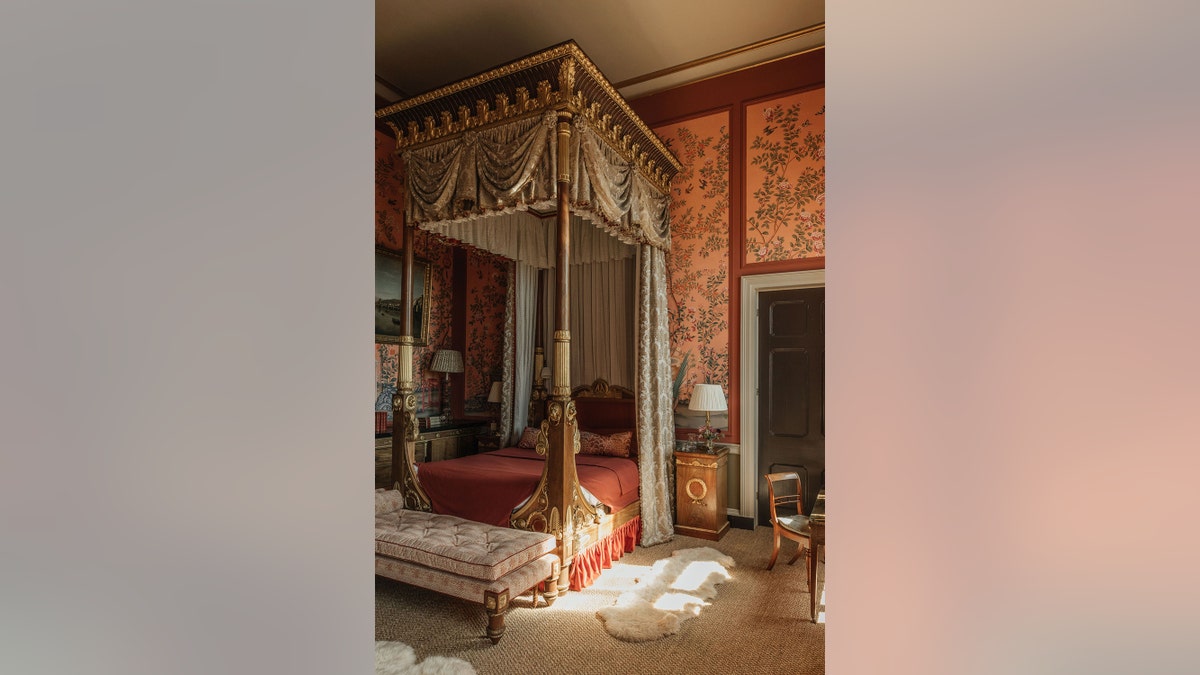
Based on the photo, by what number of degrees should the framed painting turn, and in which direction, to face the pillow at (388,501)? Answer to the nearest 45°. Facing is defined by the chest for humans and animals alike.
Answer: approximately 45° to its right

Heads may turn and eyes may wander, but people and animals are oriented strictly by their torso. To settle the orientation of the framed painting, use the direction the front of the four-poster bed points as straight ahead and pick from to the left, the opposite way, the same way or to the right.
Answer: to the left

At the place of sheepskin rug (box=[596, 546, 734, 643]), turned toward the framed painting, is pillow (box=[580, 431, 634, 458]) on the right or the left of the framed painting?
right

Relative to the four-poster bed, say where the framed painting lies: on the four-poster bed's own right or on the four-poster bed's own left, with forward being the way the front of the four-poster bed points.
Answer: on the four-poster bed's own right

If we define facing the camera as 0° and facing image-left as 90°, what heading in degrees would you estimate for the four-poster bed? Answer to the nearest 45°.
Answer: approximately 45°

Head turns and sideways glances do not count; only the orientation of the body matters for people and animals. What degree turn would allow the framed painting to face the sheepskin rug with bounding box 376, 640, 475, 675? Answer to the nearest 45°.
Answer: approximately 45° to its right

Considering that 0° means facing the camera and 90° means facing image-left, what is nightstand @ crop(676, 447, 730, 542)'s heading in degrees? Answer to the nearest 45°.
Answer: approximately 45°

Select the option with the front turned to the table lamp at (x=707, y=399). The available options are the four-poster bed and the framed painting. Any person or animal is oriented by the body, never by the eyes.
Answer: the framed painting

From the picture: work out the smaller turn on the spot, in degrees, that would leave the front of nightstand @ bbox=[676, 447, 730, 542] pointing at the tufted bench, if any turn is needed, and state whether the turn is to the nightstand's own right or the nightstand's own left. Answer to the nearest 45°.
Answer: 0° — it already faces it
